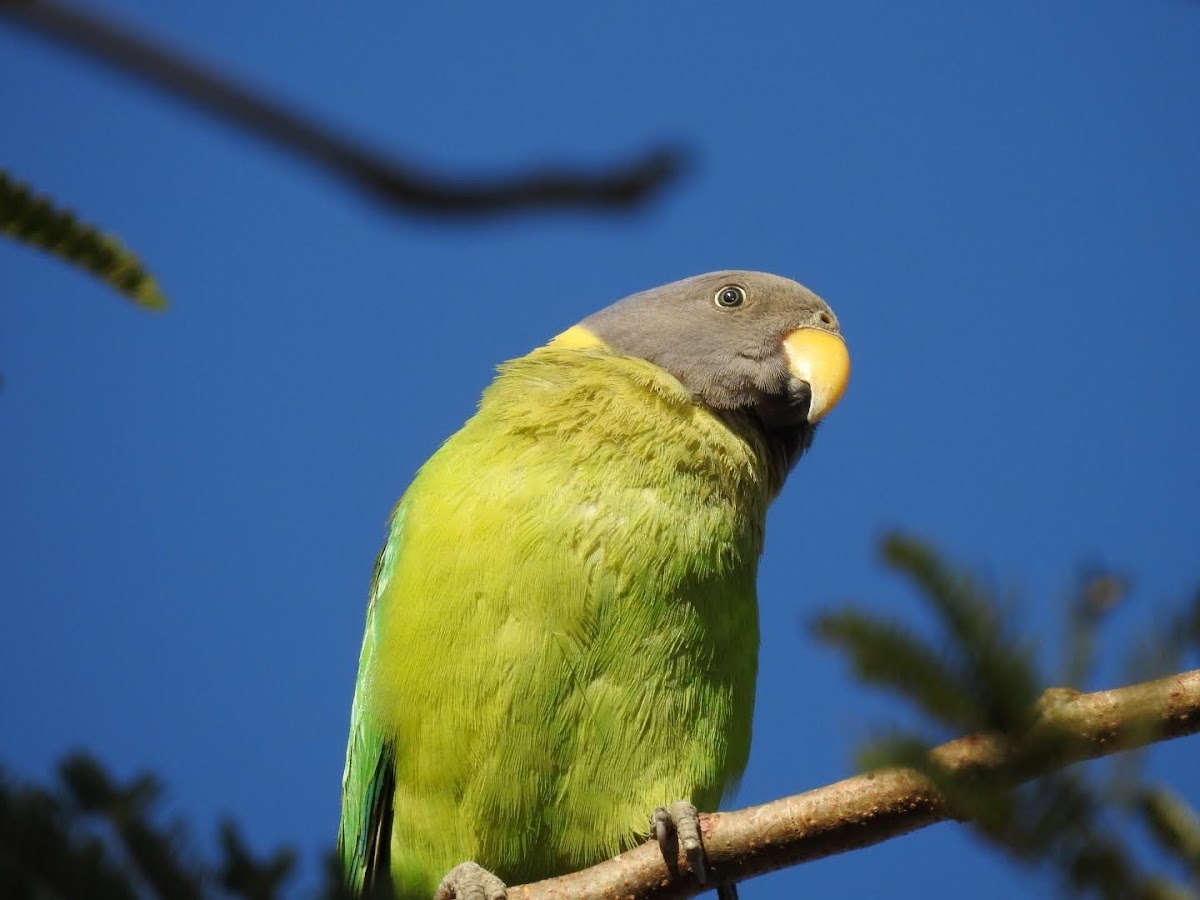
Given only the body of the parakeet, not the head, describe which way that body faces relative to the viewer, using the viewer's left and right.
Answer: facing the viewer and to the right of the viewer

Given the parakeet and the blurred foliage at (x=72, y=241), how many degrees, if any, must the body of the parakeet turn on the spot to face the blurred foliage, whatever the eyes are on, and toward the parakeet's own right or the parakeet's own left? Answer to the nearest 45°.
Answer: approximately 45° to the parakeet's own right
